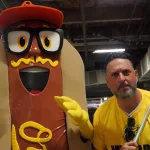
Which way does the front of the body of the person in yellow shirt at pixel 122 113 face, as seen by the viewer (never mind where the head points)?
toward the camera

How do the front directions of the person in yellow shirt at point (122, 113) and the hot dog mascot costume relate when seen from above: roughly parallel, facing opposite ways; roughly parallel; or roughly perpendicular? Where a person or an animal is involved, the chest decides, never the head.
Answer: roughly parallel

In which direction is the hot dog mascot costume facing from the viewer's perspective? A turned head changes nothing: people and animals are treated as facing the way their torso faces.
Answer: toward the camera

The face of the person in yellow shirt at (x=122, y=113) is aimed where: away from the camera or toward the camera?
toward the camera

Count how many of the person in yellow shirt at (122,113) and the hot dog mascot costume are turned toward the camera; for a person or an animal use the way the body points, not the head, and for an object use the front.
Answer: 2
